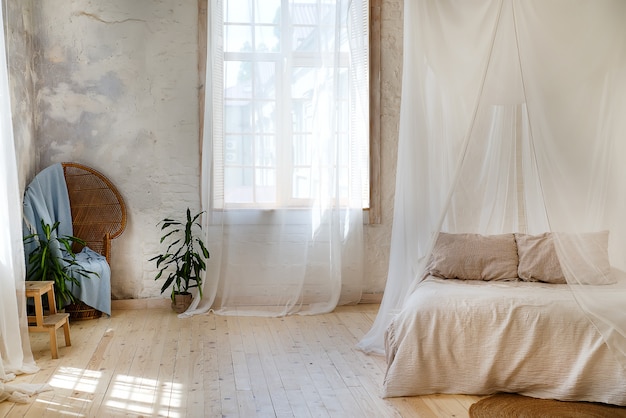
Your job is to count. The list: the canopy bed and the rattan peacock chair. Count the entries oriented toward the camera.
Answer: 2

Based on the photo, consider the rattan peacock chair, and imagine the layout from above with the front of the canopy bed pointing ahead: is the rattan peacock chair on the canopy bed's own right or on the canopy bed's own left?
on the canopy bed's own right

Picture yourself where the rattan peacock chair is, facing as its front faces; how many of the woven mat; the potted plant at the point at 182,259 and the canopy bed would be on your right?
0

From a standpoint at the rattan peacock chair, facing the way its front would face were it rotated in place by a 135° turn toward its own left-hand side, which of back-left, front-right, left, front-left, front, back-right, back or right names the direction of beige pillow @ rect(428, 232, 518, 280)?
right

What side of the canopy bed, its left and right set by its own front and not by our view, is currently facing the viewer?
front

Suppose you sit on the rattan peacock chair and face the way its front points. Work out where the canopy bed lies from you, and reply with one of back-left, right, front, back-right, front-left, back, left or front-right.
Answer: front-left

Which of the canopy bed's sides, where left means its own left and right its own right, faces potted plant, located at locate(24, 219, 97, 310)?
right

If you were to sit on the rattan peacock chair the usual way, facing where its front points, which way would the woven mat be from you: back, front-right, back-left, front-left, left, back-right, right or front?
front-left

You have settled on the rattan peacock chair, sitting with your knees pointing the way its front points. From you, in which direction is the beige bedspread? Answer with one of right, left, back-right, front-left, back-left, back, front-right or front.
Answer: front-left

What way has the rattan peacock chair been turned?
toward the camera

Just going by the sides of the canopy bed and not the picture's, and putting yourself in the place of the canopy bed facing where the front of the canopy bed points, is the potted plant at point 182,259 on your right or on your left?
on your right
